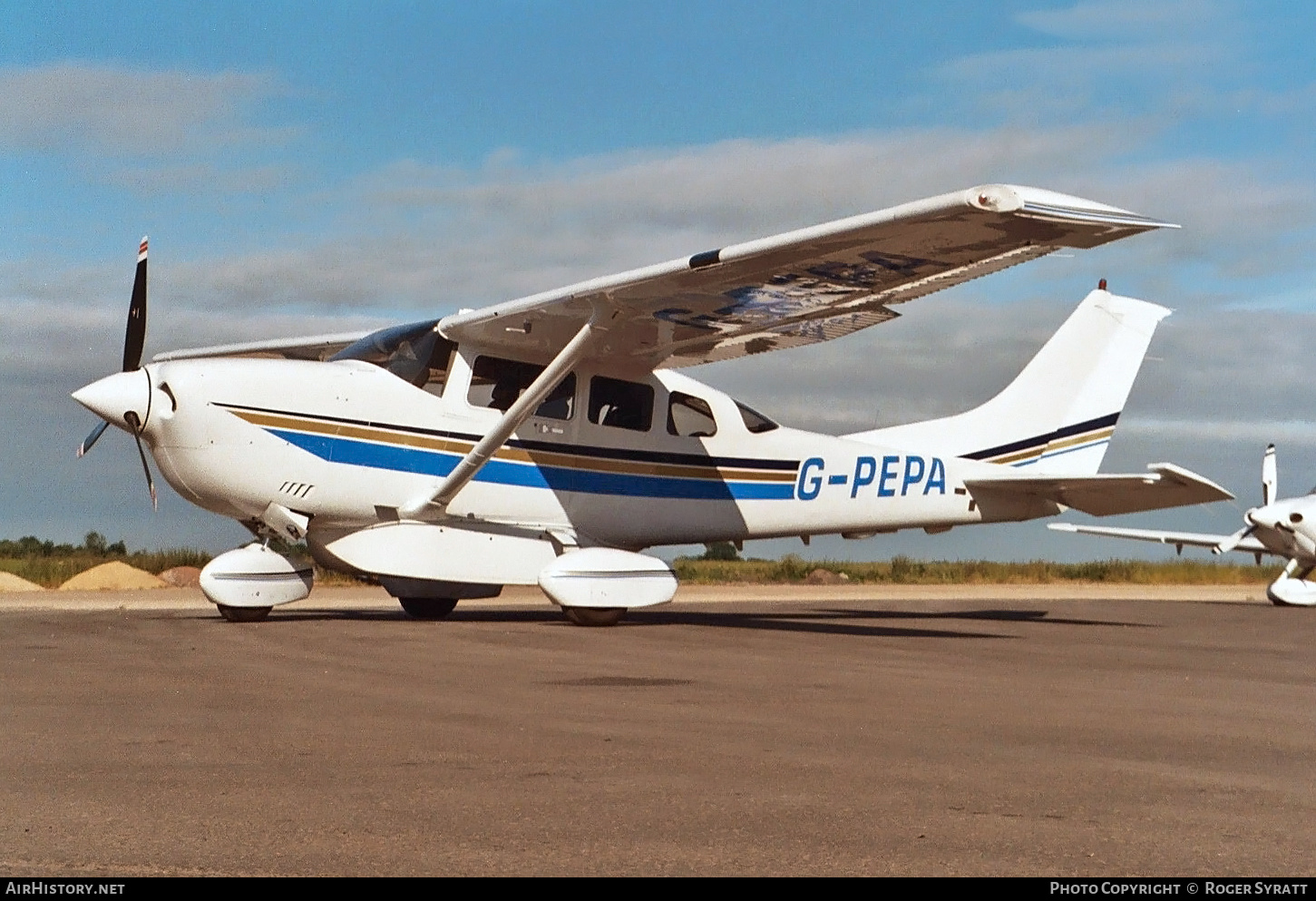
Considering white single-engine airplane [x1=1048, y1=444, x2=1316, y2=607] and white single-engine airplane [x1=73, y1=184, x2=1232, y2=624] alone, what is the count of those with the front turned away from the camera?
0

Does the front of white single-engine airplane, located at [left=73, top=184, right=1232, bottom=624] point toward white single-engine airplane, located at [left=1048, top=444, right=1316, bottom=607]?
no

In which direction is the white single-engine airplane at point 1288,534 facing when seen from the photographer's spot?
facing the viewer and to the left of the viewer

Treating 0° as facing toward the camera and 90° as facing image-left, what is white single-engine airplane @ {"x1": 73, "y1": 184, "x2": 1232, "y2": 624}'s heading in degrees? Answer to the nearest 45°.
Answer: approximately 45°

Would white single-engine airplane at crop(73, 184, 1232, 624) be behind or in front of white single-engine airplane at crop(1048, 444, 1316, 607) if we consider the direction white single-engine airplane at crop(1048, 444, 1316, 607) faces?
in front
